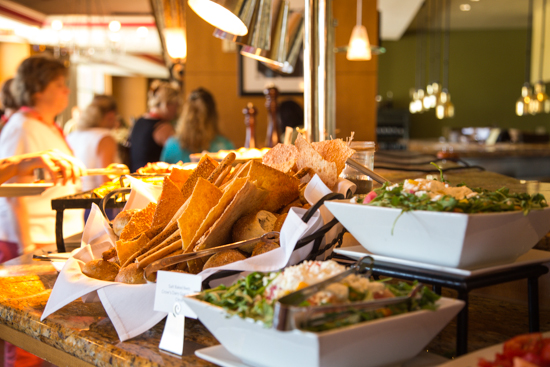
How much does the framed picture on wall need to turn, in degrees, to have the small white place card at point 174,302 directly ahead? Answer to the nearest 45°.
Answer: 0° — it already faces it

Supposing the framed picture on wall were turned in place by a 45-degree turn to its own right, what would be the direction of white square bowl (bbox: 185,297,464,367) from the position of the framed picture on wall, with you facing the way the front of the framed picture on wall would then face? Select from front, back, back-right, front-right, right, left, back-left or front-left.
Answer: front-left

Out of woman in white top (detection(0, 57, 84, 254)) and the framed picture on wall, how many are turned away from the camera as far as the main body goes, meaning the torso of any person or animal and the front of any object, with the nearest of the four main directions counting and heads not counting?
0

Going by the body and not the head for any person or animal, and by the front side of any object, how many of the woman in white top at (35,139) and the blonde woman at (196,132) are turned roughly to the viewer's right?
1

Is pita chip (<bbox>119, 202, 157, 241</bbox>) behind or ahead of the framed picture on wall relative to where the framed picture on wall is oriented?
ahead

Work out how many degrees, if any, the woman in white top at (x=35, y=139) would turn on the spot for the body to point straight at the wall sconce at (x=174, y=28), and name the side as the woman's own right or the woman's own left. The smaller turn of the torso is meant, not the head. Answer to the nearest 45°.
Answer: approximately 45° to the woman's own left

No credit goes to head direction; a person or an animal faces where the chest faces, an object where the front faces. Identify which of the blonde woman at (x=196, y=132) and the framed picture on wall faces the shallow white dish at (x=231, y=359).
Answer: the framed picture on wall

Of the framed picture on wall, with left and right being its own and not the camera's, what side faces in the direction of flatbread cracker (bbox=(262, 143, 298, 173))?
front

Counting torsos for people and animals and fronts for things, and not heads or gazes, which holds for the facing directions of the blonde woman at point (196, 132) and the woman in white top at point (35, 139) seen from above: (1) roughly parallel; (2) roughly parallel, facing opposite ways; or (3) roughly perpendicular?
roughly perpendicular

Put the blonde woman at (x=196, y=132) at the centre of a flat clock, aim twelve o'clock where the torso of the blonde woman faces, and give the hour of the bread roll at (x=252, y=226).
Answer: The bread roll is roughly at 6 o'clock from the blonde woman.

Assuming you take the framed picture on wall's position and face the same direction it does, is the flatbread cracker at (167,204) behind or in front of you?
in front

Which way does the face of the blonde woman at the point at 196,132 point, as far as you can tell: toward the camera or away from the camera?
away from the camera

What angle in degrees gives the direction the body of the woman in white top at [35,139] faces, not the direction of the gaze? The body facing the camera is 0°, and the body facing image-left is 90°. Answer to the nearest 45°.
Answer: approximately 270°

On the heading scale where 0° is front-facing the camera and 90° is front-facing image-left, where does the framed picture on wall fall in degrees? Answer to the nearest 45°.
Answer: approximately 0°

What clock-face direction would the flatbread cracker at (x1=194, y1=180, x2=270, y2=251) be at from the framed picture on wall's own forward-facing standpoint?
The flatbread cracker is roughly at 12 o'clock from the framed picture on wall.

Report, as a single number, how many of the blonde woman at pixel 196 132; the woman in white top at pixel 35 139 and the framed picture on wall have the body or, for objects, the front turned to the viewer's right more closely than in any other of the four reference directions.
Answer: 1

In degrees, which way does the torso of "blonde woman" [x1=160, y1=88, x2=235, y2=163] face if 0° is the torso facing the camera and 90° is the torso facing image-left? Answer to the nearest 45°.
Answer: approximately 180°
